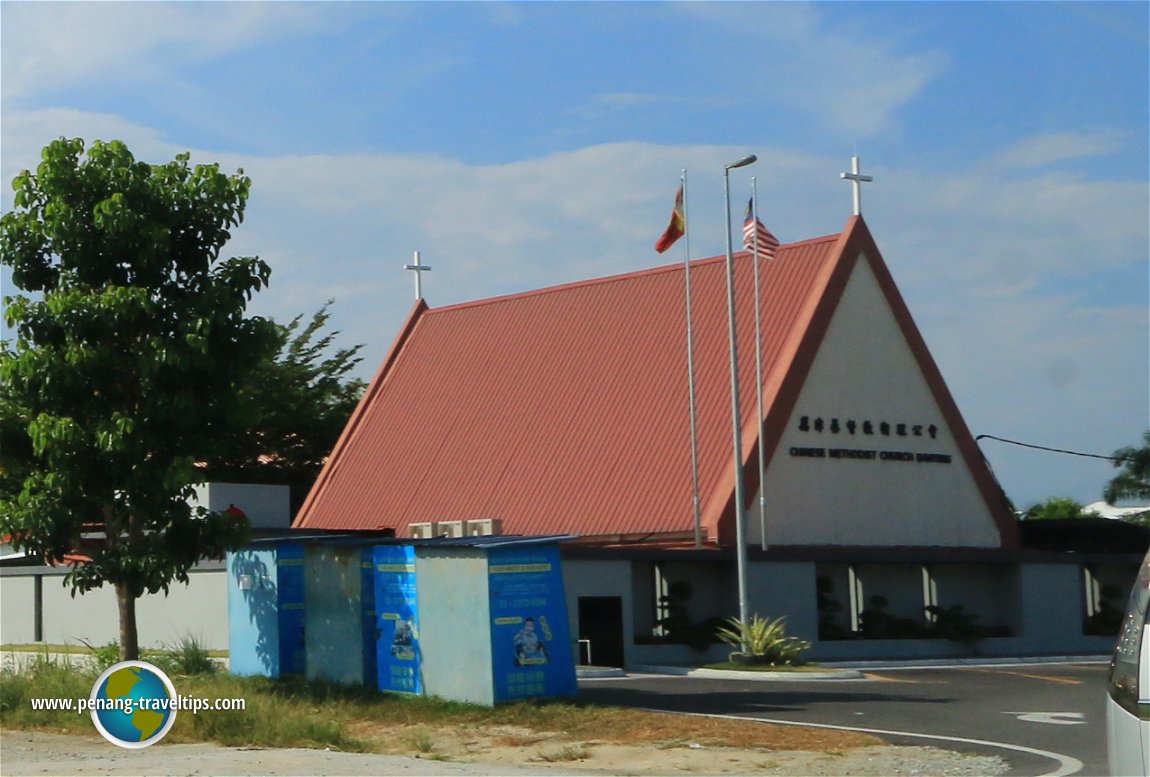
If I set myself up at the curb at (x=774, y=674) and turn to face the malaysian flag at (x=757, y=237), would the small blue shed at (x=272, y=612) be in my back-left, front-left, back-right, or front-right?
back-left

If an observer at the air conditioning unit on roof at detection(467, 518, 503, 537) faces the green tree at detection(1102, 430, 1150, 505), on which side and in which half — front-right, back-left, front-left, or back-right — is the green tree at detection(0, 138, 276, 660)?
back-right

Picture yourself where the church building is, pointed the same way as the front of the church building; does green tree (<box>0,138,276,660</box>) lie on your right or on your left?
on your right

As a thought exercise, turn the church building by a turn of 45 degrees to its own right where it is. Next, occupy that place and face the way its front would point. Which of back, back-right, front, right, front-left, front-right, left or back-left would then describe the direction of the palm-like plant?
front

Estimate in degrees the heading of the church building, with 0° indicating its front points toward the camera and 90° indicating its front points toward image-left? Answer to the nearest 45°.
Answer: approximately 315°

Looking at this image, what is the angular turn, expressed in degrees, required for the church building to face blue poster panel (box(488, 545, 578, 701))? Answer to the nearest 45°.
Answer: approximately 45° to its right
